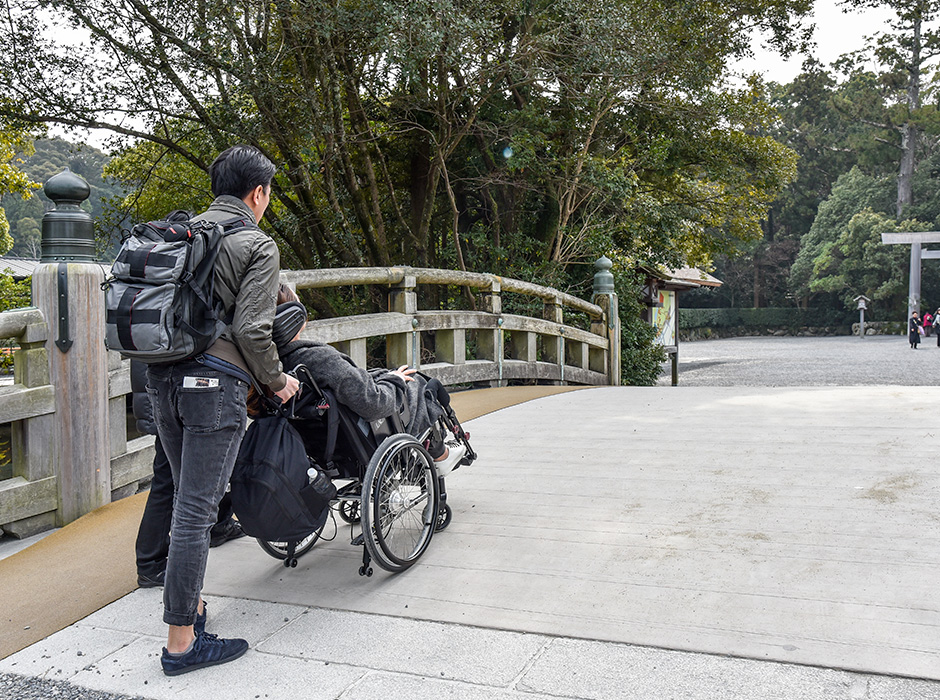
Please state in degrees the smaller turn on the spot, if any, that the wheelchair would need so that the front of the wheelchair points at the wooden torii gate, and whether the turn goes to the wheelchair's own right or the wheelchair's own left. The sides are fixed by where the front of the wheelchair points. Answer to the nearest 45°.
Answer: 0° — it already faces it

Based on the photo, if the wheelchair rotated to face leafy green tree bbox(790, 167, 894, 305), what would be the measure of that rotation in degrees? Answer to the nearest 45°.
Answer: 0° — it already faces it

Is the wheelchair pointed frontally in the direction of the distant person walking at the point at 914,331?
yes

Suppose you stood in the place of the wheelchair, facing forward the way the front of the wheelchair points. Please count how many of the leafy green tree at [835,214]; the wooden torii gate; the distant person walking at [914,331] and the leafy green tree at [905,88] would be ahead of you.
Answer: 4

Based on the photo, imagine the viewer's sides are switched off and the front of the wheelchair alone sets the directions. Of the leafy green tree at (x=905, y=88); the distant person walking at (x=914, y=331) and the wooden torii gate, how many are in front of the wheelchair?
3

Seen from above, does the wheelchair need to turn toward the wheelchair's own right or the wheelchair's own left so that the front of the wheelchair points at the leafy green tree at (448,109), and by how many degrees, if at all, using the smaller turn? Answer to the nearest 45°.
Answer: approximately 45° to the wheelchair's own left

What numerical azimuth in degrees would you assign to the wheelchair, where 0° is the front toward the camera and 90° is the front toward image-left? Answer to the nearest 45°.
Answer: approximately 225°

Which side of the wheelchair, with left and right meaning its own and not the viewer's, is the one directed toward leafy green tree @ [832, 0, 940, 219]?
front

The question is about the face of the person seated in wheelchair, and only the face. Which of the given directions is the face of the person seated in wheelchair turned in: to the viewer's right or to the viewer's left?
to the viewer's right
